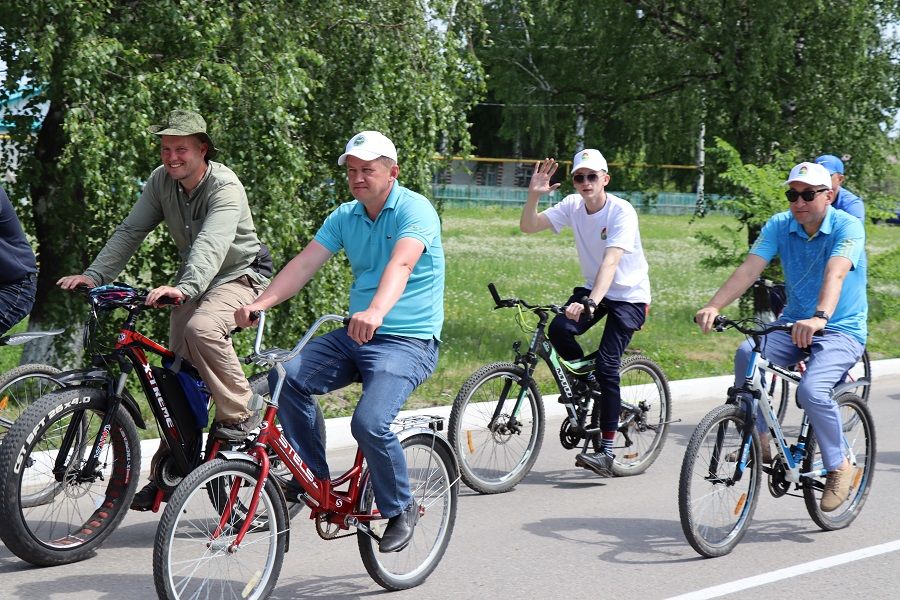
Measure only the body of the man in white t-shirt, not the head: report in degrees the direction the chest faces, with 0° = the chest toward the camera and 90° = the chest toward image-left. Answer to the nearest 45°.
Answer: approximately 45°

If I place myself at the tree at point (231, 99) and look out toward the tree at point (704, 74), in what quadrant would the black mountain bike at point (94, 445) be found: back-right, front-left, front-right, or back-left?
back-right

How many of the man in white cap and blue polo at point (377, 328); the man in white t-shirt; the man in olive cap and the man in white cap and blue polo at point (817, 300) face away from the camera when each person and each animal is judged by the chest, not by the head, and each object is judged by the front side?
0

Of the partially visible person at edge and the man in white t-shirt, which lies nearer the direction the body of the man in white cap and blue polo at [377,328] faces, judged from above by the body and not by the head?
the partially visible person at edge

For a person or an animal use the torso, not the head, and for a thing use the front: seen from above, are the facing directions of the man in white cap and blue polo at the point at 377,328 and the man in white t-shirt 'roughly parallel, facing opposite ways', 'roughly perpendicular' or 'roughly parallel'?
roughly parallel

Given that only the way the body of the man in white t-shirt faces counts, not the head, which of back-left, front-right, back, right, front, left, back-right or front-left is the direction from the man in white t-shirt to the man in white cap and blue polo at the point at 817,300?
left

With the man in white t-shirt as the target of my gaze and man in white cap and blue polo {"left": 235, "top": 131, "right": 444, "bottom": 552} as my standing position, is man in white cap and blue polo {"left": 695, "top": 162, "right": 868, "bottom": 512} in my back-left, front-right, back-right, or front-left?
front-right

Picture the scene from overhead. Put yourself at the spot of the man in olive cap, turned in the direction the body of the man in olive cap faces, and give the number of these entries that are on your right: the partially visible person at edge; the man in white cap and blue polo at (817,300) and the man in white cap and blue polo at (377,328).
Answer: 1

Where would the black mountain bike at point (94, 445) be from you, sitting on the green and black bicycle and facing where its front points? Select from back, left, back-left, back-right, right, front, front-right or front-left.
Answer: front

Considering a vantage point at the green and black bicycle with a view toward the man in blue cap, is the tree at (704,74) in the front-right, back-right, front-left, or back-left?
front-left

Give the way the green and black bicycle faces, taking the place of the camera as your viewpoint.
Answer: facing the viewer and to the left of the viewer

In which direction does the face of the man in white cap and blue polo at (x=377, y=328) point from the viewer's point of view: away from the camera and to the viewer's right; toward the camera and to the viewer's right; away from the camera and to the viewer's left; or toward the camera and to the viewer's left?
toward the camera and to the viewer's left

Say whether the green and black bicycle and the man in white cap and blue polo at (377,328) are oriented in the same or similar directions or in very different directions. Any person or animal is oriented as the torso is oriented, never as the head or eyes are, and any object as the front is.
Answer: same or similar directions

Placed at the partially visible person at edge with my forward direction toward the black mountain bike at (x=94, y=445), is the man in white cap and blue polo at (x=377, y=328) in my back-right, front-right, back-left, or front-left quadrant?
front-left
